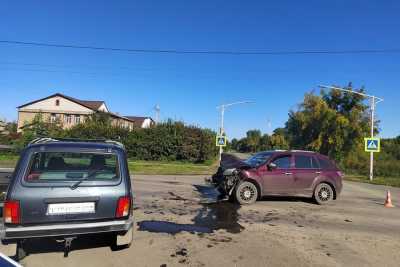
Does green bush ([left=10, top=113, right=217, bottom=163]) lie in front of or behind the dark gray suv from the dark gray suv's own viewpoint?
in front

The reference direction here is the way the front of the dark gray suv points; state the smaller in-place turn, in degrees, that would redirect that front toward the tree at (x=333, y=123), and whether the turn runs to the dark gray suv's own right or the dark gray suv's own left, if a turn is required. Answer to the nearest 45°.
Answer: approximately 45° to the dark gray suv's own right

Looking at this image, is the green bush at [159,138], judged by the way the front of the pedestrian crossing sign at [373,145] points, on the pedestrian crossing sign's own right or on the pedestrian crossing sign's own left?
on the pedestrian crossing sign's own right

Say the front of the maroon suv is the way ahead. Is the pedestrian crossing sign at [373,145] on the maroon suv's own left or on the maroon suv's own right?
on the maroon suv's own right

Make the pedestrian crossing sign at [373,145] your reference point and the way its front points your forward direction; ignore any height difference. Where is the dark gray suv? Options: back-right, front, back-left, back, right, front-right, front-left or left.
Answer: front

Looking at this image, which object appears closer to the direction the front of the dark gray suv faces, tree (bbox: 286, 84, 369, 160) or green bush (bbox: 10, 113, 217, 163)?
the green bush

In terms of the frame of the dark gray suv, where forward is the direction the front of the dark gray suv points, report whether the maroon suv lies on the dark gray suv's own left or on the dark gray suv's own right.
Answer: on the dark gray suv's own right

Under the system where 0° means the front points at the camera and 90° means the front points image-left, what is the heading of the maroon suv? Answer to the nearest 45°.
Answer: approximately 90°

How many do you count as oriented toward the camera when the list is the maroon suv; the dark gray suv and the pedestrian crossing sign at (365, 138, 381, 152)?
1

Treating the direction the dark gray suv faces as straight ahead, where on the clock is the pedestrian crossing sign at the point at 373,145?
The pedestrian crossing sign is roughly at 2 o'clock from the dark gray suv.

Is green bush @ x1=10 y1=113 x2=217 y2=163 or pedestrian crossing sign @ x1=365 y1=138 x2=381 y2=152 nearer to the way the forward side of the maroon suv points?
the green bush

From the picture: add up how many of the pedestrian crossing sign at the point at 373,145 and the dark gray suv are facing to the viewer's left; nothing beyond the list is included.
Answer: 0

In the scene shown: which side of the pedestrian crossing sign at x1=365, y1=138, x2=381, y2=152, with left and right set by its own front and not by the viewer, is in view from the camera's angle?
front

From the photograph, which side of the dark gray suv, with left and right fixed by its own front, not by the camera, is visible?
back

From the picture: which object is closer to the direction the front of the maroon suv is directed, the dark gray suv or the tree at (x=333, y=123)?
the dark gray suv
